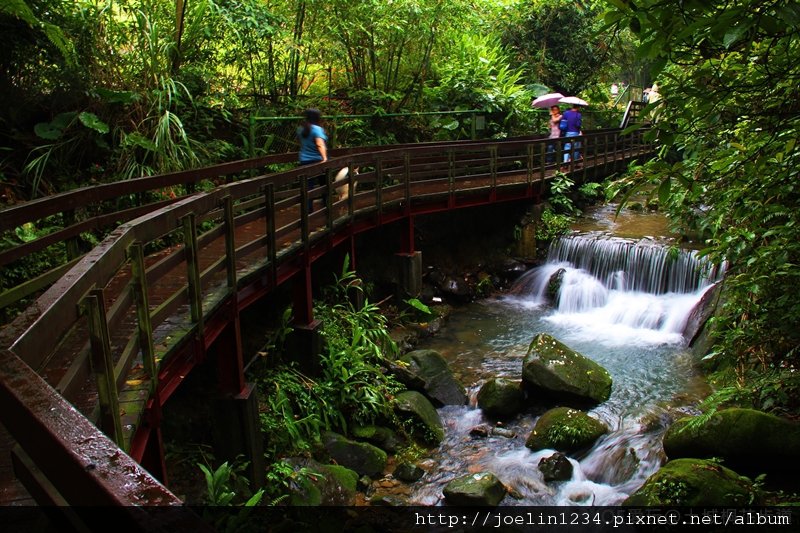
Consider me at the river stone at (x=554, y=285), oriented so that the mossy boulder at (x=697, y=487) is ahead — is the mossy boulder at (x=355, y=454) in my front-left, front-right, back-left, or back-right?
front-right

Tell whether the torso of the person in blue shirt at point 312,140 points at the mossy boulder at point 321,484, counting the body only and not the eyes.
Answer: no

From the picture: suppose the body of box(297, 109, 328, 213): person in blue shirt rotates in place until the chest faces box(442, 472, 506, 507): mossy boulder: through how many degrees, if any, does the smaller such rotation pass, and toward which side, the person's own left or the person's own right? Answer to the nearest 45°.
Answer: approximately 135° to the person's own right

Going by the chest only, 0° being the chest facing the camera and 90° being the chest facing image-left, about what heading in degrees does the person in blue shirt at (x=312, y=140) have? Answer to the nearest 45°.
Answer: approximately 225°

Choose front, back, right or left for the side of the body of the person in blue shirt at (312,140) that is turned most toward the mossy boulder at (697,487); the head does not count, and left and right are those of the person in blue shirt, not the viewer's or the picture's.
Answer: right

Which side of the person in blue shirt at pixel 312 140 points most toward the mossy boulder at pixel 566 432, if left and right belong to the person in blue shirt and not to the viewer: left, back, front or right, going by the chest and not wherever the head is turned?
right

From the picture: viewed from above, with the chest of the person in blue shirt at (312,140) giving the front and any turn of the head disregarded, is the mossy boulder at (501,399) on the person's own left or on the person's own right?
on the person's own right

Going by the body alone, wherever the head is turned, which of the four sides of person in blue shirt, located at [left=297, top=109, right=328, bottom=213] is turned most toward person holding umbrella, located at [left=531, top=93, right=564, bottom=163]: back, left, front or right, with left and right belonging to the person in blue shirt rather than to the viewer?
front

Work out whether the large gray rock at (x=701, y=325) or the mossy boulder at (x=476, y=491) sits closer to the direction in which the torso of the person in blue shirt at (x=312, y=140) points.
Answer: the large gray rock

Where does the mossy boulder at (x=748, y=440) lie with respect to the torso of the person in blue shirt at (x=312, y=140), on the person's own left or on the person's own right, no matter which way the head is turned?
on the person's own right

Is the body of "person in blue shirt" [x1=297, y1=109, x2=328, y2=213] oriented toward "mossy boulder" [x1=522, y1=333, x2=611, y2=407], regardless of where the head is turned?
no

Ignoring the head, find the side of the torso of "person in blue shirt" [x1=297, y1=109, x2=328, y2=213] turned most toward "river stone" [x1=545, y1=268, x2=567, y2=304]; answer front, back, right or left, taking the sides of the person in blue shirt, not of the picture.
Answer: front

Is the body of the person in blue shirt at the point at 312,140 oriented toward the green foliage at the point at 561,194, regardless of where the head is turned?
yes
